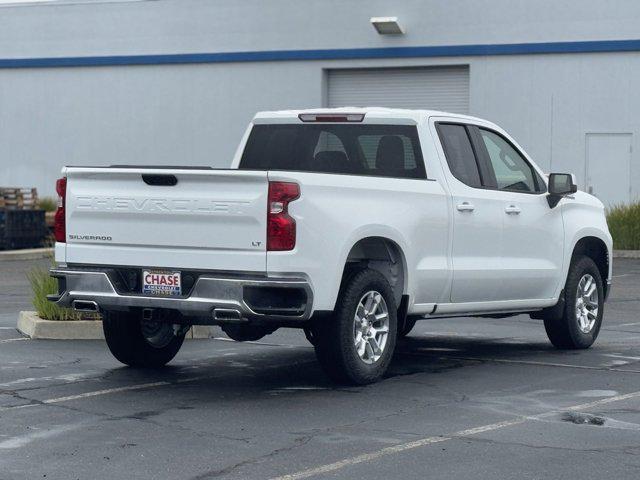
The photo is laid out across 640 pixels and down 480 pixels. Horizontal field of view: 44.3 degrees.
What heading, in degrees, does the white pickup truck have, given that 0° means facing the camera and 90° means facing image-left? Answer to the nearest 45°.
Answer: approximately 225°

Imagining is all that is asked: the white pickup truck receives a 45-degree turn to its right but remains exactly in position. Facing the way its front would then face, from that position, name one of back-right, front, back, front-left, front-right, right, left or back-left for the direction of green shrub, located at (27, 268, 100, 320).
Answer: back-left

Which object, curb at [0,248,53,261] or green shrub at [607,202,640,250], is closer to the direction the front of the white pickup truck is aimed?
the green shrub

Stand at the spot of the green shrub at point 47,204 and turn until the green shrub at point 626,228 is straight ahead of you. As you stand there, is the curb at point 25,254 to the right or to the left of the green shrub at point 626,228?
right

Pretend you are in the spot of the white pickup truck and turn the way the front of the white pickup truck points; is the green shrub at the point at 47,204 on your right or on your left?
on your left

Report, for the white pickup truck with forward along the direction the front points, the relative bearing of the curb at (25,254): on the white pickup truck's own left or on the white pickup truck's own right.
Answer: on the white pickup truck's own left

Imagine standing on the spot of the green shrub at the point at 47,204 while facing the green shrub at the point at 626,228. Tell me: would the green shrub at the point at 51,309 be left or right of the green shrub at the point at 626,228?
right

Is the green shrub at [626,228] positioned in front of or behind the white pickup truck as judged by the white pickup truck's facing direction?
in front
